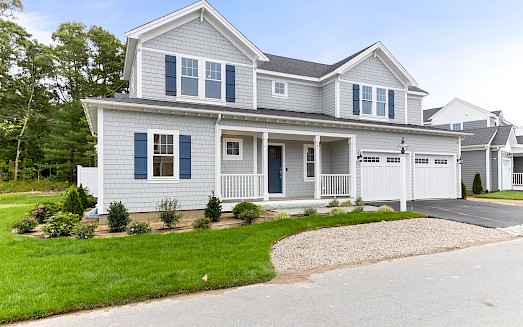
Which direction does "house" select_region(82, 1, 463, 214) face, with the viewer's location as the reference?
facing the viewer and to the right of the viewer

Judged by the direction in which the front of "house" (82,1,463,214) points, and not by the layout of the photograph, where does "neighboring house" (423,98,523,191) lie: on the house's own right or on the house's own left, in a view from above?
on the house's own left

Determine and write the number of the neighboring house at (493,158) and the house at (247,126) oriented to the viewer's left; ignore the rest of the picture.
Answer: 0

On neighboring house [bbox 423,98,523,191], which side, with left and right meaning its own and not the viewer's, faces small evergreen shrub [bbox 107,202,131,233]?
right

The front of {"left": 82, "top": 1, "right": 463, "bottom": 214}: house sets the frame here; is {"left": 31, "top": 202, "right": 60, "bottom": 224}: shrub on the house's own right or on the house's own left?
on the house's own right

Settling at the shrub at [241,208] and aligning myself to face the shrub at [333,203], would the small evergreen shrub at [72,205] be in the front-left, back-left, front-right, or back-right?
back-left

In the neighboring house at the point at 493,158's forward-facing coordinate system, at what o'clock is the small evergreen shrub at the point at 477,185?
The small evergreen shrub is roughly at 2 o'clock from the neighboring house.

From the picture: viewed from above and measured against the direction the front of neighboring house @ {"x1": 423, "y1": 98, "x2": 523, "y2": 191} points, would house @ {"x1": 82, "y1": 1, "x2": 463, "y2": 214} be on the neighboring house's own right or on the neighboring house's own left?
on the neighboring house's own right

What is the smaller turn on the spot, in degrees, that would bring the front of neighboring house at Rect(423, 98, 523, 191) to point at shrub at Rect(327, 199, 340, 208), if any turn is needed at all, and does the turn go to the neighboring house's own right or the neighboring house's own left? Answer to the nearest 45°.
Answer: approximately 45° to the neighboring house's own right

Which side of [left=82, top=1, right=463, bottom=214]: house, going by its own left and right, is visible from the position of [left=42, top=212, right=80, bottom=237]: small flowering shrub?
right

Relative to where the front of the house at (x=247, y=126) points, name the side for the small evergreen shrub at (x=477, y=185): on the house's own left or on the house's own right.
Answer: on the house's own left
